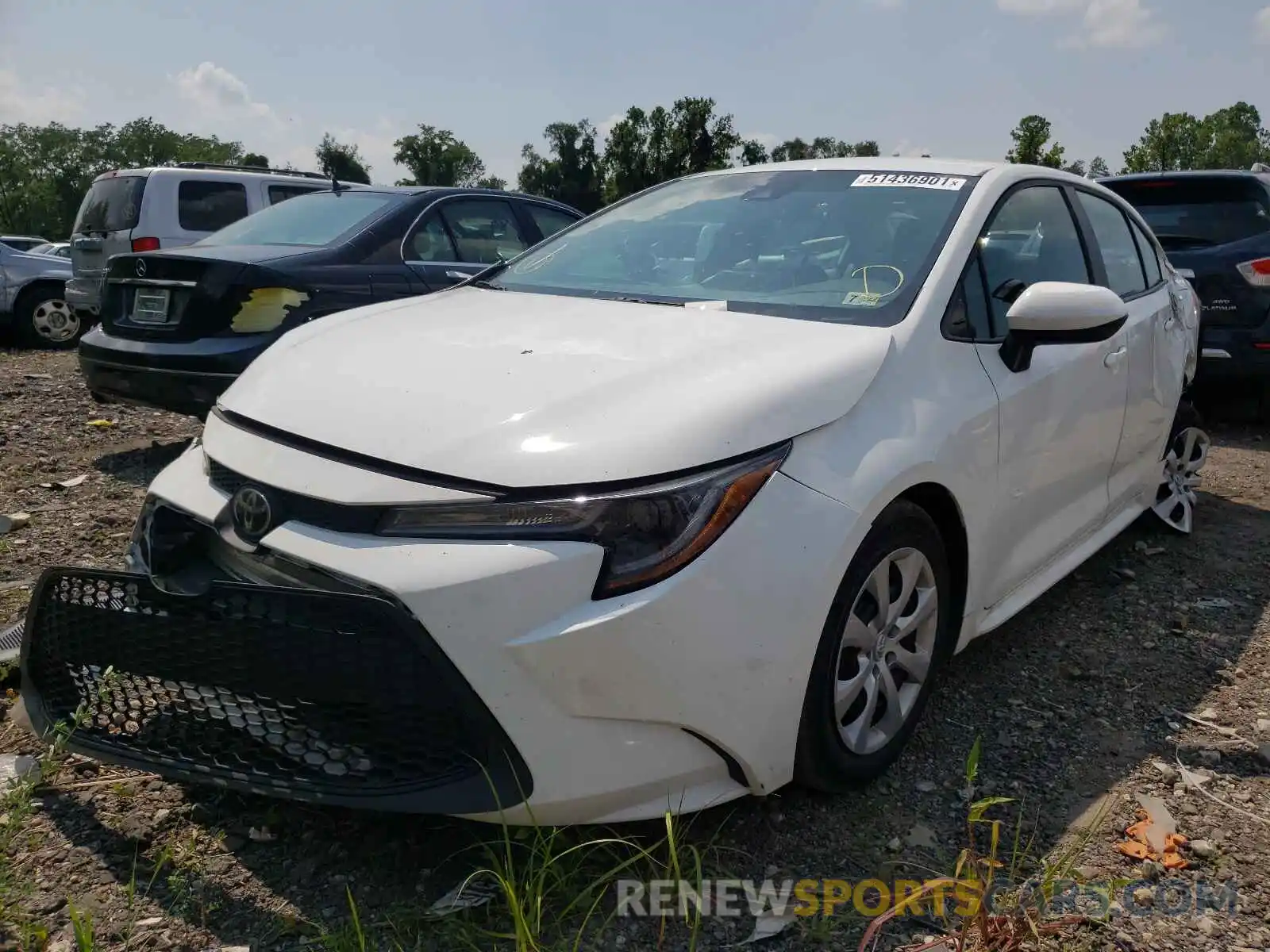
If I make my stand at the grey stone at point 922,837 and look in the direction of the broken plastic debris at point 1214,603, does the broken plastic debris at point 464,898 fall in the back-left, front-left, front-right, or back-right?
back-left

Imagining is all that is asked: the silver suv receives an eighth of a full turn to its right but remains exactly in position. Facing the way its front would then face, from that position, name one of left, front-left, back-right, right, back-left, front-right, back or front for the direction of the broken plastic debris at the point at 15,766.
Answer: right

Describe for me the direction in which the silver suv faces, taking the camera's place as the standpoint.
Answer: facing away from the viewer and to the right of the viewer

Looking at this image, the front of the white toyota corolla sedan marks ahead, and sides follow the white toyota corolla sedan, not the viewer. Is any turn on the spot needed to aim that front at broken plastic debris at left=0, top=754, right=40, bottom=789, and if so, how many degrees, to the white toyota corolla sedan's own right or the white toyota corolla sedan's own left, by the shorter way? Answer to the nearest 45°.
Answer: approximately 45° to the white toyota corolla sedan's own right

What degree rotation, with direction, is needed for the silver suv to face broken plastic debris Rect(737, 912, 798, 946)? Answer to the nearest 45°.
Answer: approximately 135° to its right

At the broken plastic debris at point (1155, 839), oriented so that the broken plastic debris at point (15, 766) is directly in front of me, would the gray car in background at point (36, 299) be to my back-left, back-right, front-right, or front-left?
front-right

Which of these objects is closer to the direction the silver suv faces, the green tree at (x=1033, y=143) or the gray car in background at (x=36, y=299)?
the green tree

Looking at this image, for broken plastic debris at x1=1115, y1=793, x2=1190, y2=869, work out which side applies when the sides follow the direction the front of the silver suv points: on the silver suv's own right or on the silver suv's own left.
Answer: on the silver suv's own right

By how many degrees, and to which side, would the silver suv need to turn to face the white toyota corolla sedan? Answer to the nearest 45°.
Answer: approximately 135° to its right

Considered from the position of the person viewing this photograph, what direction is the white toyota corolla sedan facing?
facing the viewer and to the left of the viewer

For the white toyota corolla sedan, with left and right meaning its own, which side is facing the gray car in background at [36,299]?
right

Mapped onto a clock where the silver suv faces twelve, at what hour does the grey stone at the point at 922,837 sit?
The grey stone is roughly at 4 o'clock from the silver suv.

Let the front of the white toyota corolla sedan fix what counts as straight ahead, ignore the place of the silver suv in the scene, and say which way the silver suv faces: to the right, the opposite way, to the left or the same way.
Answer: the opposite way

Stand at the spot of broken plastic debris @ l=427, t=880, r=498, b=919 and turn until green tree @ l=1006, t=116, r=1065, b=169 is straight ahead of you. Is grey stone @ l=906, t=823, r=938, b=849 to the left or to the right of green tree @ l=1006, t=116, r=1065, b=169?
right
